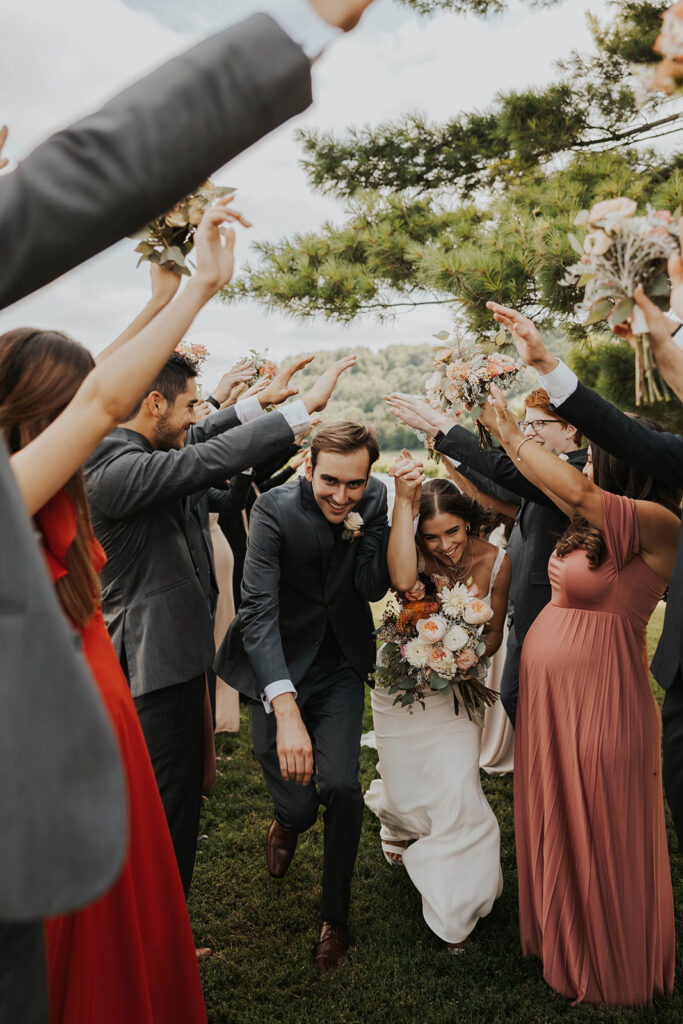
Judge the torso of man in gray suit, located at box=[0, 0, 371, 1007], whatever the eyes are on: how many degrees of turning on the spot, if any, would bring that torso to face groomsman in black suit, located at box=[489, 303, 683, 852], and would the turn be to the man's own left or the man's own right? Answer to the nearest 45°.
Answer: approximately 45° to the man's own left

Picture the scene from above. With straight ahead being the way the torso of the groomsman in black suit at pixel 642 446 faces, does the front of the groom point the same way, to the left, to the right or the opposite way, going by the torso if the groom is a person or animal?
to the left

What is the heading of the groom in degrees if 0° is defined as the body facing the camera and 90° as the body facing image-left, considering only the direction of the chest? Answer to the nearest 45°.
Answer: approximately 0°

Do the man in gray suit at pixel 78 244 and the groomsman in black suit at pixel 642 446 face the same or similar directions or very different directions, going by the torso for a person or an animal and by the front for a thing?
very different directions

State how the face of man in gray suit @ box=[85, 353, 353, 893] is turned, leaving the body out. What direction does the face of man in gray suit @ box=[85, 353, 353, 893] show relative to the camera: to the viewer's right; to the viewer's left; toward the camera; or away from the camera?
to the viewer's right

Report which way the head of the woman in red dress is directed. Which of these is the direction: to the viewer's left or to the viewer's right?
to the viewer's right

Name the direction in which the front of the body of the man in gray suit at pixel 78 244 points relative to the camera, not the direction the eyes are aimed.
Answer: to the viewer's right

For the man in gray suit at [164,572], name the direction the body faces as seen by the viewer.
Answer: to the viewer's right

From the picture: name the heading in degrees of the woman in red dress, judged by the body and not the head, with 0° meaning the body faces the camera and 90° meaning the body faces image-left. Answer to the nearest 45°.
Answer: approximately 270°

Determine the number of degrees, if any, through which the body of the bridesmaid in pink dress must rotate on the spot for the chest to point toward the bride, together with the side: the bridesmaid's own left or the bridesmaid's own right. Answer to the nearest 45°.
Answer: approximately 45° to the bridesmaid's own right

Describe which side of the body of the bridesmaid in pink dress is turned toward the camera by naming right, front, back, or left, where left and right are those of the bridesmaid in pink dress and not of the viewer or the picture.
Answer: left
